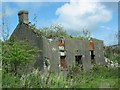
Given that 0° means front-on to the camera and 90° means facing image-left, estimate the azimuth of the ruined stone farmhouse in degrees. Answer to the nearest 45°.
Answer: approximately 315°

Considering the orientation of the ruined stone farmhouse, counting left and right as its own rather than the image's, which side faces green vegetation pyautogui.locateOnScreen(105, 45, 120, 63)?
left

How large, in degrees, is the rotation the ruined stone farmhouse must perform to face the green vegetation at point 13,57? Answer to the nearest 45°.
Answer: approximately 90° to its right
